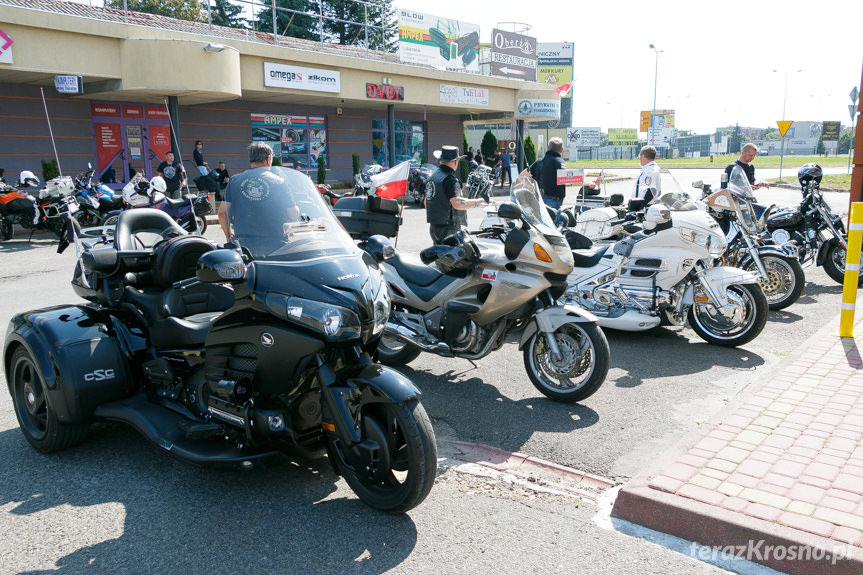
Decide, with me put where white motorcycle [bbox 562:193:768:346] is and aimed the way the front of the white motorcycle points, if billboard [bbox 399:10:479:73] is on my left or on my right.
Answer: on my left

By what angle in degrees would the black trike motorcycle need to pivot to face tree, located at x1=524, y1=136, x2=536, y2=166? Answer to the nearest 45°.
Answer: approximately 90° to its left

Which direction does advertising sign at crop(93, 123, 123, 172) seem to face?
toward the camera

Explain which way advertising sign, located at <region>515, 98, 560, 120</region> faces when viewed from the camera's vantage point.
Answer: facing the viewer

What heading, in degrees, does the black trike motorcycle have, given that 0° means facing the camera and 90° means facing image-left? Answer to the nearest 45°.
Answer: approximately 315°

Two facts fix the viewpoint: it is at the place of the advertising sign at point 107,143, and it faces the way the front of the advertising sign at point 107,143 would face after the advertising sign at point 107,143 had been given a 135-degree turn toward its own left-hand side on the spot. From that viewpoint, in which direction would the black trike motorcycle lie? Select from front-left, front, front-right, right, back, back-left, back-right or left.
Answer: back-right

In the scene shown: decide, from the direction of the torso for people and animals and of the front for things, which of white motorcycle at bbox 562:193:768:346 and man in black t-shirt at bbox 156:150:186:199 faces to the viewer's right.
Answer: the white motorcycle

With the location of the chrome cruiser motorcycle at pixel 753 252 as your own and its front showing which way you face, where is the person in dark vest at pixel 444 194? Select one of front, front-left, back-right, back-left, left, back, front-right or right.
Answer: right

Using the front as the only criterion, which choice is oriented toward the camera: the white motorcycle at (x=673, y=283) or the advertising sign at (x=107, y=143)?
the advertising sign

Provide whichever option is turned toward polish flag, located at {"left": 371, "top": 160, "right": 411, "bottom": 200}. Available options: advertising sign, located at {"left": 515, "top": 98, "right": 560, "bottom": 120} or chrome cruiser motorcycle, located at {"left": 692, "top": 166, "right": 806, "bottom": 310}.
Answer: the advertising sign

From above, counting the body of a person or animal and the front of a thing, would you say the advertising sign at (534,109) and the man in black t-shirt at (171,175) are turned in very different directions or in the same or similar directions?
same or similar directions

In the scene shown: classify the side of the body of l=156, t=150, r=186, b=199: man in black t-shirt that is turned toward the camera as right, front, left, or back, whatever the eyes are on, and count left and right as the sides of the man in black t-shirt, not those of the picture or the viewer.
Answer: front

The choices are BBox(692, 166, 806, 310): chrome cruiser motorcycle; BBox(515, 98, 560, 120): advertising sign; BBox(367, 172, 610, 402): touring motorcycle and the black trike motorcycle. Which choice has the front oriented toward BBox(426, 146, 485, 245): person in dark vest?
the advertising sign

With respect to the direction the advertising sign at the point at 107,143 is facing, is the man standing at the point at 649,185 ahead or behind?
ahead

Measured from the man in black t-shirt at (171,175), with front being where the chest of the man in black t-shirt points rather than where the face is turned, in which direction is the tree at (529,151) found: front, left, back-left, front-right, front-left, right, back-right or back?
back-left

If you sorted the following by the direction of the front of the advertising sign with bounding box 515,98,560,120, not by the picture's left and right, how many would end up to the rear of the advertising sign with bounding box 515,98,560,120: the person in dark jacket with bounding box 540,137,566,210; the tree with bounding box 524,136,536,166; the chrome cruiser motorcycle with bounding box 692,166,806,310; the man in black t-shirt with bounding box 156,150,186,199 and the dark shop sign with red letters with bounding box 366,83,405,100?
1

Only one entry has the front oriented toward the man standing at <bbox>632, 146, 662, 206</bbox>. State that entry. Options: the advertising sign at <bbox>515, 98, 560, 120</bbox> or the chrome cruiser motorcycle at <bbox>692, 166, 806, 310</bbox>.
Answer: the advertising sign

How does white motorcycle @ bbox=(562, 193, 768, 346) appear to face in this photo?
to the viewer's right

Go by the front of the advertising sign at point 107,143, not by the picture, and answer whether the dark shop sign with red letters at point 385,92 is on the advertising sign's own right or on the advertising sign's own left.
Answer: on the advertising sign's own left
